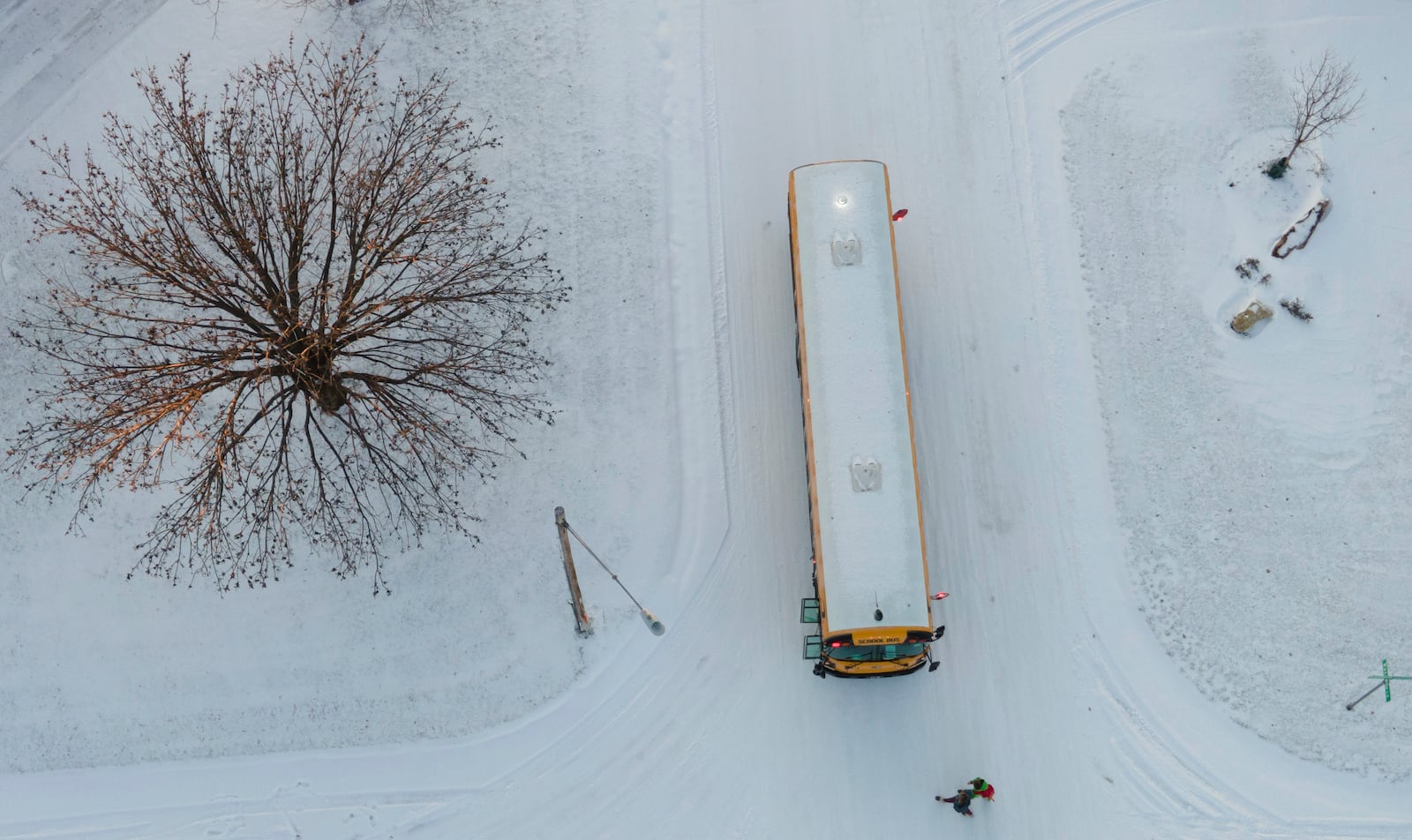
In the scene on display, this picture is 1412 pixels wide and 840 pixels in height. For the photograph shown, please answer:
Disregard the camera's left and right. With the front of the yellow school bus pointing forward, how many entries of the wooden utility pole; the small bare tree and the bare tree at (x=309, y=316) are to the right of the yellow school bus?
2

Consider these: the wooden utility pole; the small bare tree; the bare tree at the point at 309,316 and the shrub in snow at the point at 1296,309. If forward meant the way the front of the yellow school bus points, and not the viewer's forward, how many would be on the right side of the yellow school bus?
2

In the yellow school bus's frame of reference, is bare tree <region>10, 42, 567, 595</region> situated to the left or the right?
on its right

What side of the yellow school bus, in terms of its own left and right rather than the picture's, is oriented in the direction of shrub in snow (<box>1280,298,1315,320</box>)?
left

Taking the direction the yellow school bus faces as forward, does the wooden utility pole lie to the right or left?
on its right

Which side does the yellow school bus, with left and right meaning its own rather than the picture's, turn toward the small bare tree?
left

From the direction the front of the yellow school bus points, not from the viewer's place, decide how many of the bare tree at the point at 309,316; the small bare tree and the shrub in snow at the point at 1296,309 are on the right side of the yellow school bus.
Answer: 1

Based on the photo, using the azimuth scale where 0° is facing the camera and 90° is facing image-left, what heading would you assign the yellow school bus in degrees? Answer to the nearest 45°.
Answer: approximately 0°
